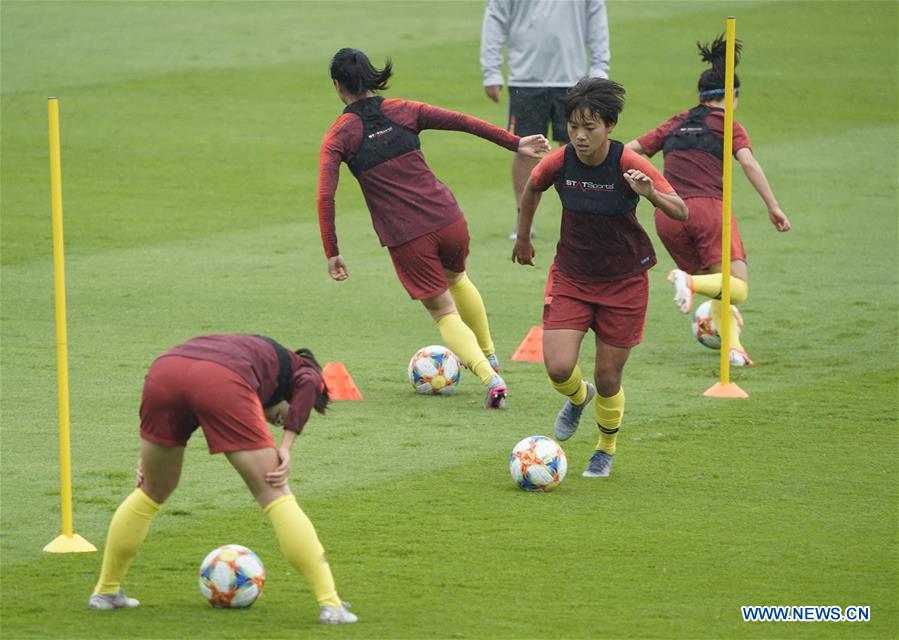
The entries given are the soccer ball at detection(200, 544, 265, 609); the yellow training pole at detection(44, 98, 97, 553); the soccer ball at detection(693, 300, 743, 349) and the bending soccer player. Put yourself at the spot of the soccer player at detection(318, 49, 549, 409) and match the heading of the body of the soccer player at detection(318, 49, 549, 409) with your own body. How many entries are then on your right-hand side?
1

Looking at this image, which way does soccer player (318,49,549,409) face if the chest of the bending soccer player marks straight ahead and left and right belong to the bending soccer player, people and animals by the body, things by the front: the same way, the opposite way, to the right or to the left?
to the left

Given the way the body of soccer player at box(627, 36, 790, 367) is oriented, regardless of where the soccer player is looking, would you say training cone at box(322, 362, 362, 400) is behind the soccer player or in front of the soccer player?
behind

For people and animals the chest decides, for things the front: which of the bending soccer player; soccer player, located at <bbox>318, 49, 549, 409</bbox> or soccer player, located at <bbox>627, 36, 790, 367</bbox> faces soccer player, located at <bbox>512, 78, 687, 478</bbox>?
the bending soccer player

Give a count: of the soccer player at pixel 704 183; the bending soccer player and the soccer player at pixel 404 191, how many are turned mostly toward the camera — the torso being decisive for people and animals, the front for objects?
0

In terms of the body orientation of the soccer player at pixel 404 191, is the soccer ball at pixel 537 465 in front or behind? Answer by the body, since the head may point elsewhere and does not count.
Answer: behind

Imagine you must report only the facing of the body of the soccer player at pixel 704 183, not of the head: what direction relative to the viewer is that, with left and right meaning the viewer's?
facing away from the viewer and to the right of the viewer

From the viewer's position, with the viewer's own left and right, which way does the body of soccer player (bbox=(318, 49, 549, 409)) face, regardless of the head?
facing away from the viewer and to the left of the viewer

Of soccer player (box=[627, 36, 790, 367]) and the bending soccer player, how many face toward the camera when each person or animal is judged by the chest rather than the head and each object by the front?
0

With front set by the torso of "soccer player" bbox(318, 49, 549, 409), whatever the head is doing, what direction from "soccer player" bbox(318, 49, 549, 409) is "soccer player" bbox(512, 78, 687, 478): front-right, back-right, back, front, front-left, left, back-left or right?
back
